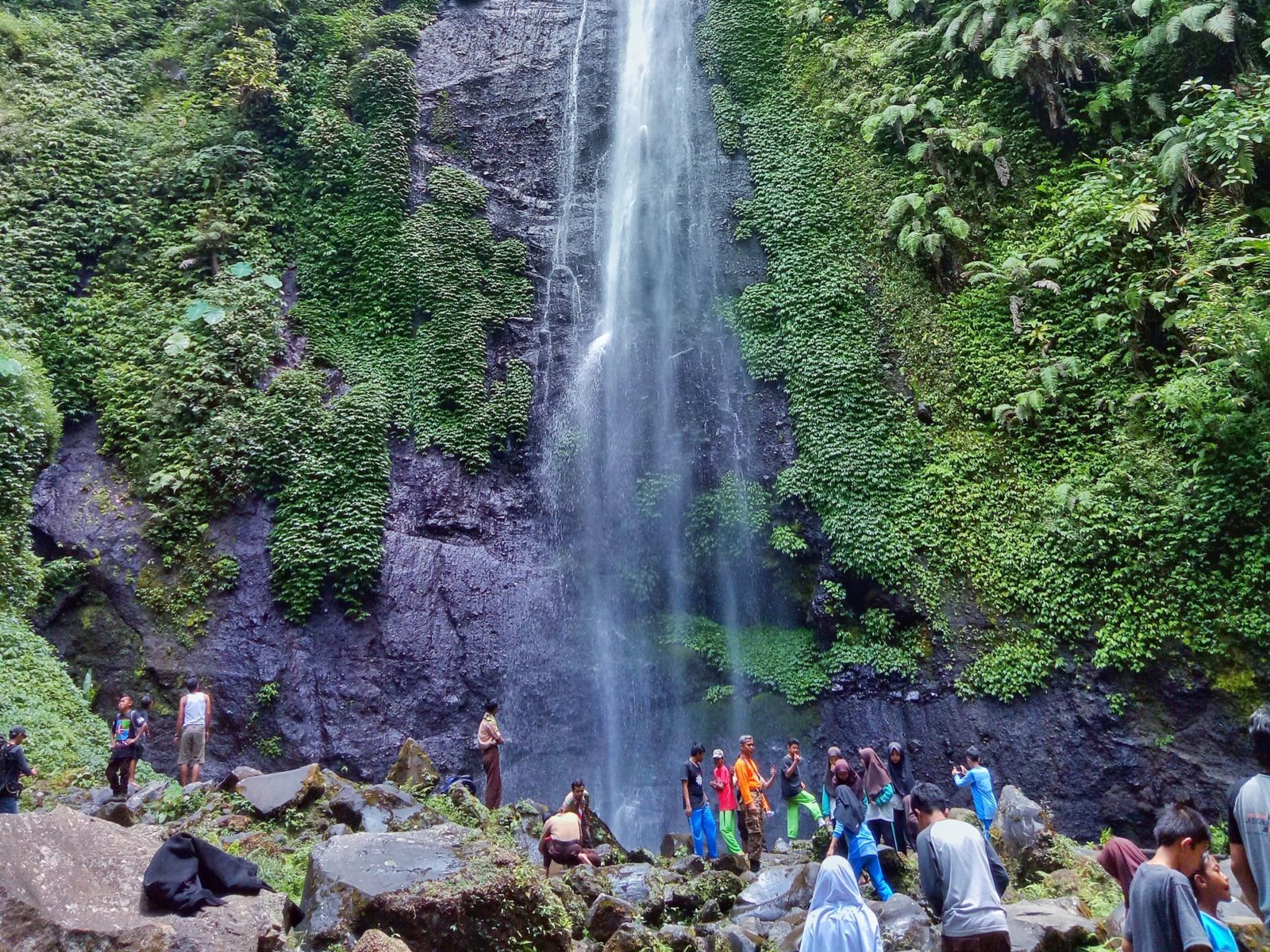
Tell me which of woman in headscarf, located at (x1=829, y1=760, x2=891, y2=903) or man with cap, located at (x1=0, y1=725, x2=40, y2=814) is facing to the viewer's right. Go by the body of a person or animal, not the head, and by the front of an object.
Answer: the man with cap

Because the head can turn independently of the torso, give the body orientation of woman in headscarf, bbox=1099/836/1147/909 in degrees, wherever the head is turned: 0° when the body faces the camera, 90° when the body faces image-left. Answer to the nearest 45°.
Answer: approximately 180°

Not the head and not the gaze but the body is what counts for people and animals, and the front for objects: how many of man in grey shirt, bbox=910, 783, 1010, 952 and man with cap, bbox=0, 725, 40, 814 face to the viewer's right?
1

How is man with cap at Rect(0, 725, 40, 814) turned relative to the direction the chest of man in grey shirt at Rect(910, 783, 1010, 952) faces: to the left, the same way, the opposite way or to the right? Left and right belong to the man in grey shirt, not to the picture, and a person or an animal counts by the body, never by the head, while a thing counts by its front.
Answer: to the right

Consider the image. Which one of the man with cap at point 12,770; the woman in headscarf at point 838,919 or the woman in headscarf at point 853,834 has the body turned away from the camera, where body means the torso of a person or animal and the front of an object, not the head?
the woman in headscarf at point 838,919

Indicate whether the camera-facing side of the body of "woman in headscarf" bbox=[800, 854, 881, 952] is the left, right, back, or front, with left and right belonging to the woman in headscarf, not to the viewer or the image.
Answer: back

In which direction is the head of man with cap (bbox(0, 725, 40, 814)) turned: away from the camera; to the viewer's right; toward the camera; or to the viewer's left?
to the viewer's right

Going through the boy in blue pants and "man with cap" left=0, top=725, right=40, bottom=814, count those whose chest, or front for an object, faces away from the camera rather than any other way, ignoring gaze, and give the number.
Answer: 0

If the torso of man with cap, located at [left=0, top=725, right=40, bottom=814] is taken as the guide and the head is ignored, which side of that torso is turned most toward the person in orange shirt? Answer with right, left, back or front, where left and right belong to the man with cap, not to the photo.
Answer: front

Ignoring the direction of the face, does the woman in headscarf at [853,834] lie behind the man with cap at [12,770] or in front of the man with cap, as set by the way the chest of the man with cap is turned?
in front

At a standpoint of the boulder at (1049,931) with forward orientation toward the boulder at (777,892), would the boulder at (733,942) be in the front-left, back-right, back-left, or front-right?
front-left

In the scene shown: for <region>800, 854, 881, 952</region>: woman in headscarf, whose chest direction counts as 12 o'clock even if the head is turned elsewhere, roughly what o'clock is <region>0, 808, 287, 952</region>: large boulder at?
The large boulder is roughly at 9 o'clock from the woman in headscarf.

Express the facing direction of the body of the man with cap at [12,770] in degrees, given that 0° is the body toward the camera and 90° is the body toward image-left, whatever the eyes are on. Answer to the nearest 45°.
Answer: approximately 270°

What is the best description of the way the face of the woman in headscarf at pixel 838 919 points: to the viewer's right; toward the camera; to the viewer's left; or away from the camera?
away from the camera

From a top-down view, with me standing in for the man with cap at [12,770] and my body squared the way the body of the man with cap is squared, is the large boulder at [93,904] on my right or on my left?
on my right

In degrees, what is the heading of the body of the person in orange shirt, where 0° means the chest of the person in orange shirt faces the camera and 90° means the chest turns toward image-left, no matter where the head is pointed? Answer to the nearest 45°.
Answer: approximately 315°
